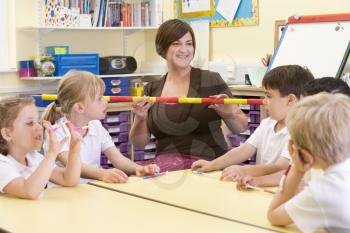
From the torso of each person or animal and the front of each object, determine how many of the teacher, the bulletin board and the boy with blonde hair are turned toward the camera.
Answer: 2

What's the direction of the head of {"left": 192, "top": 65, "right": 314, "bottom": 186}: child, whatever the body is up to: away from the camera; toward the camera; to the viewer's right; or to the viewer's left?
to the viewer's left

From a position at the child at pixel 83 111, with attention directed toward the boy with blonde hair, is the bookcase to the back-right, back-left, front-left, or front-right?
back-left

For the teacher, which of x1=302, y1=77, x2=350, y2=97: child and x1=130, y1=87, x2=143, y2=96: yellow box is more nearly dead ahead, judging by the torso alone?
the child

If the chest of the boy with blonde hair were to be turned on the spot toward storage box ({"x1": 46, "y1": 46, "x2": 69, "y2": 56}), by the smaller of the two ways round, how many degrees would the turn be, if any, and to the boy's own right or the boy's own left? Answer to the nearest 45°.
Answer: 0° — they already face it

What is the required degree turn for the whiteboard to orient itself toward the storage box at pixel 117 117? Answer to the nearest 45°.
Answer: approximately 45° to its right

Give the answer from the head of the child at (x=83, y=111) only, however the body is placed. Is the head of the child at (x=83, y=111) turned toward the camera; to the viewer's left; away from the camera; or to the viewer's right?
to the viewer's right

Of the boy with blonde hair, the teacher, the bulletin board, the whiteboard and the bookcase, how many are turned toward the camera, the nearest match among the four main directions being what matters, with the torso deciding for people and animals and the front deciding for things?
4

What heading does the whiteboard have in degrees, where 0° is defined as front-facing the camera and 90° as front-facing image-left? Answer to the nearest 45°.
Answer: approximately 0°

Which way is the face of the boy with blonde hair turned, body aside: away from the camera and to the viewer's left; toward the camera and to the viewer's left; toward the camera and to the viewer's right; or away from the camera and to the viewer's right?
away from the camera and to the viewer's left
